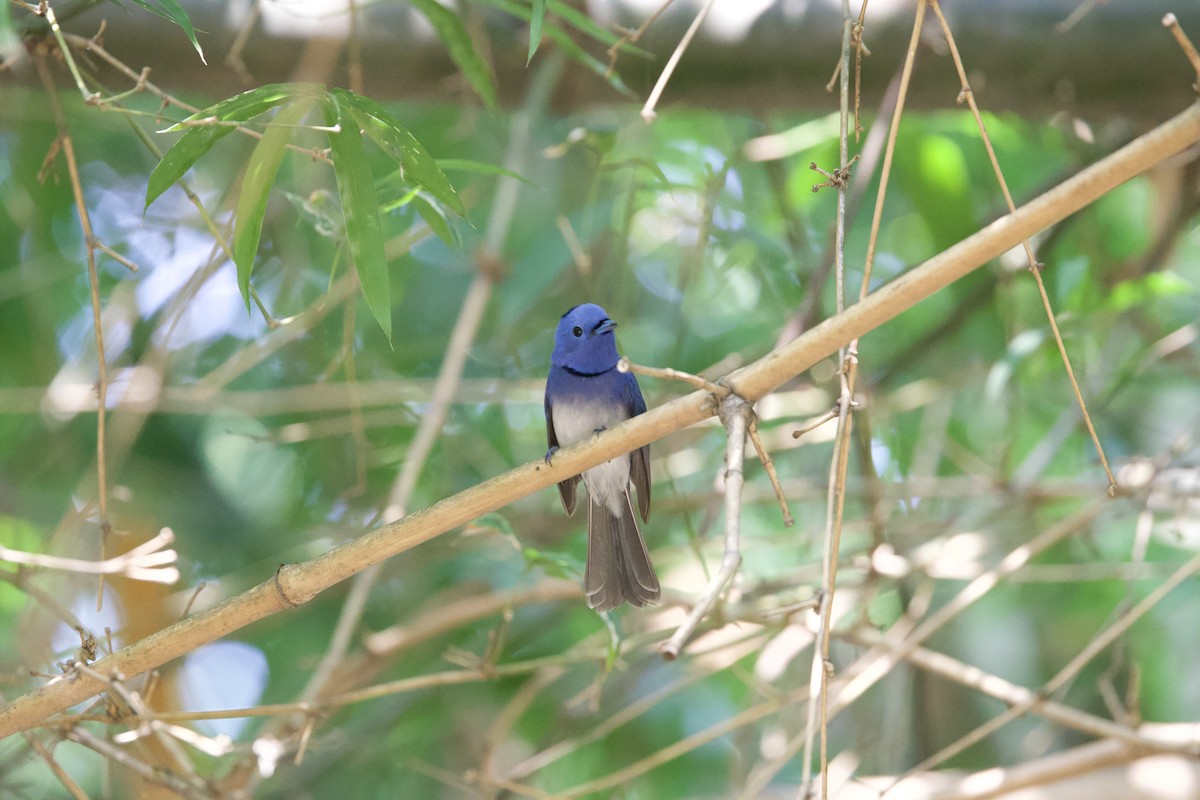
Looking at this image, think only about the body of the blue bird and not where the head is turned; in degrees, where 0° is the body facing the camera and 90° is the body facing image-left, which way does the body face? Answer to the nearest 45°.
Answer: approximately 0°

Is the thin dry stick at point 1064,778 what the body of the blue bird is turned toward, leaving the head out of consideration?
no

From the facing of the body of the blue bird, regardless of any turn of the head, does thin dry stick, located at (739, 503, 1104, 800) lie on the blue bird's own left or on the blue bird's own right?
on the blue bird's own left

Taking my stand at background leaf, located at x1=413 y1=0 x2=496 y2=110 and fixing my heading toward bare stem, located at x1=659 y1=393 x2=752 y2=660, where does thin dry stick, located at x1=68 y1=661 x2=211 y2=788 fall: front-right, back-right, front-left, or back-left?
front-right

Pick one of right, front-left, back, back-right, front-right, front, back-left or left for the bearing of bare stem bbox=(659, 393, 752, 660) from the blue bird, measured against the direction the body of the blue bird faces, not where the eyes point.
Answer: left
